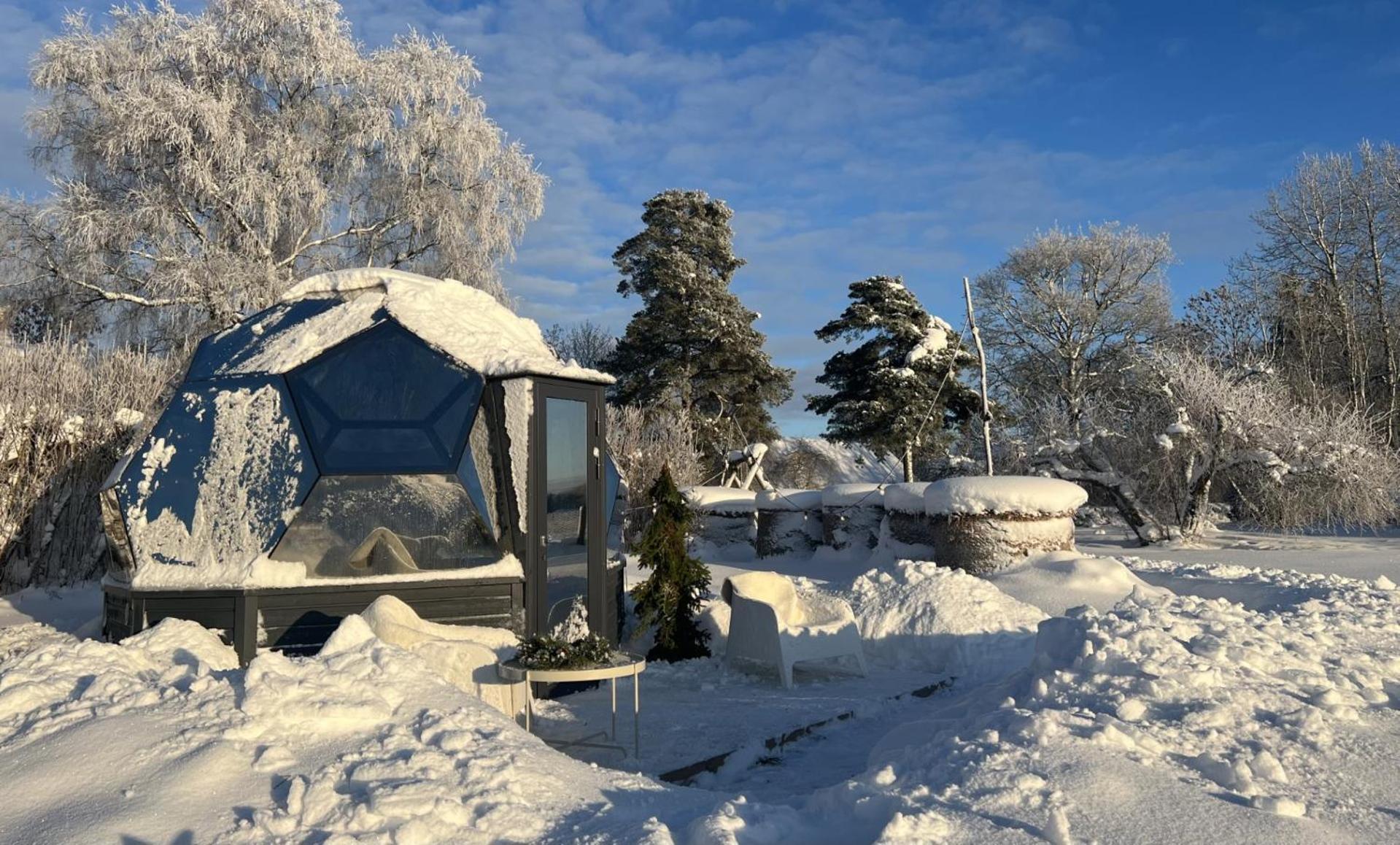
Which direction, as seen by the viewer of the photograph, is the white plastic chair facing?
facing the viewer and to the right of the viewer

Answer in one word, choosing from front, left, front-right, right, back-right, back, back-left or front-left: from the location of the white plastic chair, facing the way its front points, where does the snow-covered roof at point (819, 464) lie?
back-left

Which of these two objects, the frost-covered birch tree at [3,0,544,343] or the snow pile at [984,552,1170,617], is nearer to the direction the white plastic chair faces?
the snow pile

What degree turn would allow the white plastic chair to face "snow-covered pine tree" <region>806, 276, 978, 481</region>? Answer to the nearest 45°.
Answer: approximately 135° to its left

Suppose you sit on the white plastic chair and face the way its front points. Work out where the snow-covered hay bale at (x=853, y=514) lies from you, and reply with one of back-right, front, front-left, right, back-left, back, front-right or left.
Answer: back-left

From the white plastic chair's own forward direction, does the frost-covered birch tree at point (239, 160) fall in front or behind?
behind

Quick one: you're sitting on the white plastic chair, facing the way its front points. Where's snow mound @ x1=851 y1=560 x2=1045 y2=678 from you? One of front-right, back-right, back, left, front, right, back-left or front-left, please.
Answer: left

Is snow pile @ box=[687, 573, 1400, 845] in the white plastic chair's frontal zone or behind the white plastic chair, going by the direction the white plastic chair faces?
frontal zone

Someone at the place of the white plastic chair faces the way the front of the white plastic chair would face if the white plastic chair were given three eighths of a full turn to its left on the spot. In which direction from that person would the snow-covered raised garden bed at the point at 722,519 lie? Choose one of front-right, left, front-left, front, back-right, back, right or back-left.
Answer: front

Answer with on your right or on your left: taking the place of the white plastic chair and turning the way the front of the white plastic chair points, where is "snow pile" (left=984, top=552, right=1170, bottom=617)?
on your left

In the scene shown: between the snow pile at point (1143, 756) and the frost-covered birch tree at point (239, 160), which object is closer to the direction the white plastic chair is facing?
the snow pile
